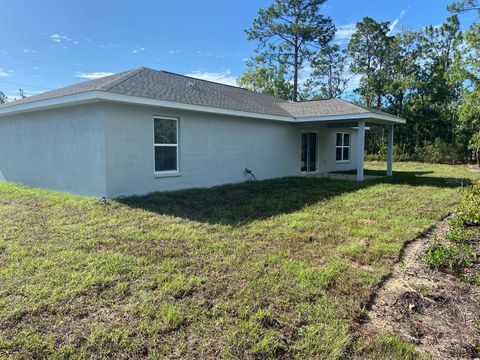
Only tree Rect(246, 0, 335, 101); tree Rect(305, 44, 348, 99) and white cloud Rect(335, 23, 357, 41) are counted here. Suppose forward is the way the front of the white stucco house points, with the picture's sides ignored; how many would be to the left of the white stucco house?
0

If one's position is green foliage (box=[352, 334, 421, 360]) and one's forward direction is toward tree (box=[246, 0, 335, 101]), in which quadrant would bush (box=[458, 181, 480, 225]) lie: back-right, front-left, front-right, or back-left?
front-right

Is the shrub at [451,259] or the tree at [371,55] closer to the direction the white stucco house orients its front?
the tree

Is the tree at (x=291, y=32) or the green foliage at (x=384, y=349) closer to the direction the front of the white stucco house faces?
the tree

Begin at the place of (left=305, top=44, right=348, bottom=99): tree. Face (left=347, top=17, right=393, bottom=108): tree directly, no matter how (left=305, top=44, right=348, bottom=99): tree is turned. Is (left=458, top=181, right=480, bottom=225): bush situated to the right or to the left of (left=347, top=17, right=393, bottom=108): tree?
right

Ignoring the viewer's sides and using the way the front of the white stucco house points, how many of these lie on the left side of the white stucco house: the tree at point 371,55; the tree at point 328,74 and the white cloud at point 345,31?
0

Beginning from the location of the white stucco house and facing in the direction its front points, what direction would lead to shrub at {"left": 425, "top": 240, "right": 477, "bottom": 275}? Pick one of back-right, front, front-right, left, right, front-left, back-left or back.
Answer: back

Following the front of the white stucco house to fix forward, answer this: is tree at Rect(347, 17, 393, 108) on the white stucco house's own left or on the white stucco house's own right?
on the white stucco house's own right

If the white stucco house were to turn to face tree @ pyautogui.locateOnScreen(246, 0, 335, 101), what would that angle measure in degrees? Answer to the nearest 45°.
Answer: approximately 90° to its right

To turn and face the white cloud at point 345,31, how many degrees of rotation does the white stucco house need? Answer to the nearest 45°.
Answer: approximately 90° to its right

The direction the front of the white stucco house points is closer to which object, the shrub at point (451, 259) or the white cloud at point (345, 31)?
the white cloud

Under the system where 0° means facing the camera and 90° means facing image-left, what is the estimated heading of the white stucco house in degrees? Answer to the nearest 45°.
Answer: approximately 135°

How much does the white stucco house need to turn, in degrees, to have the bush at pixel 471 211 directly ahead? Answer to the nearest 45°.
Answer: approximately 180°

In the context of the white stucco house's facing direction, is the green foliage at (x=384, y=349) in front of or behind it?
behind

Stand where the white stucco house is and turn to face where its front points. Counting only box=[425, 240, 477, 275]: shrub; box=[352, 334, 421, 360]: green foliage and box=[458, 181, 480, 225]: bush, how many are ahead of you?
0
